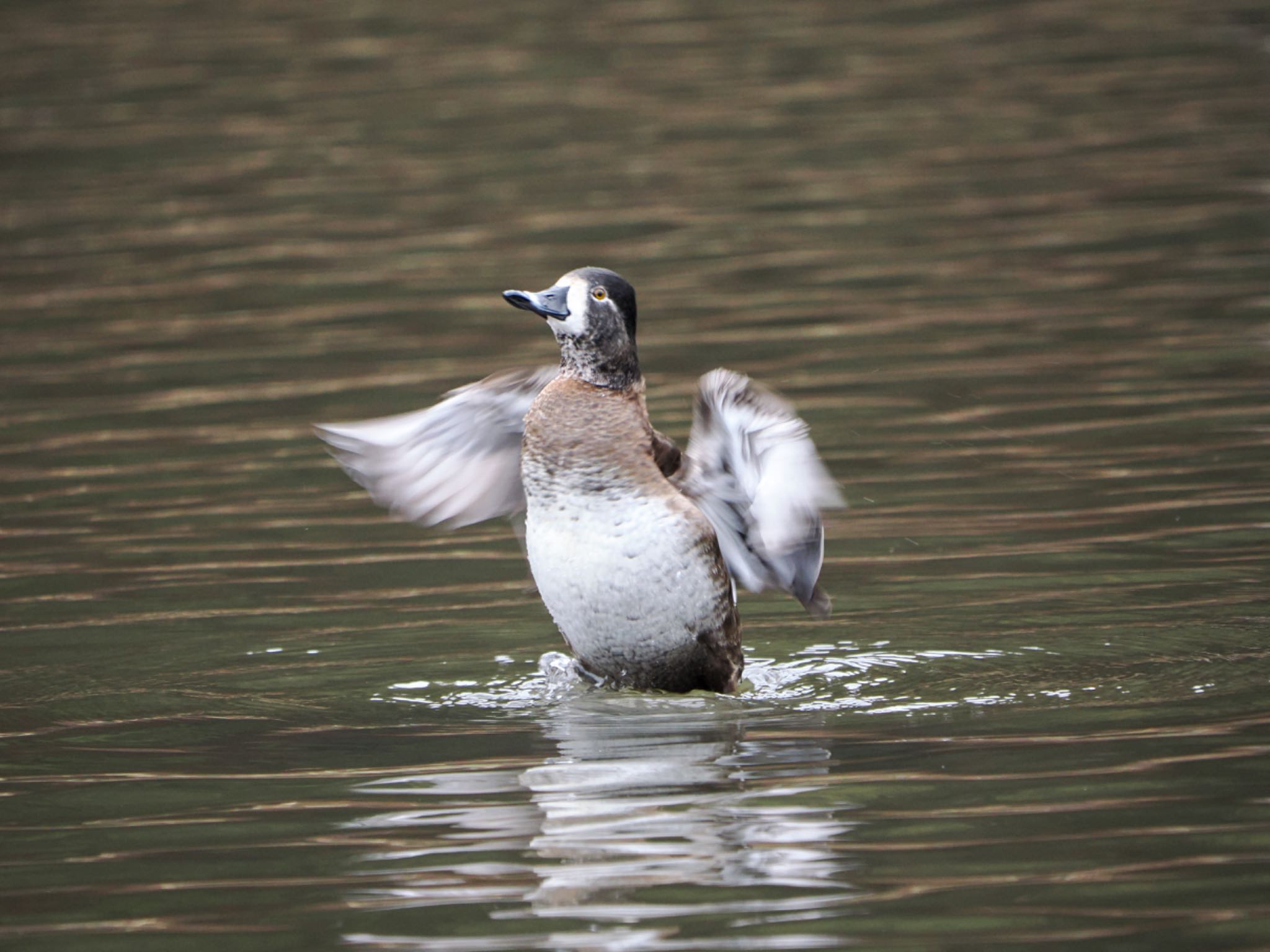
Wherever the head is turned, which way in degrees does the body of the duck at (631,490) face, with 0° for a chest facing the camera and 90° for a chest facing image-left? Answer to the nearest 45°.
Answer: approximately 45°
